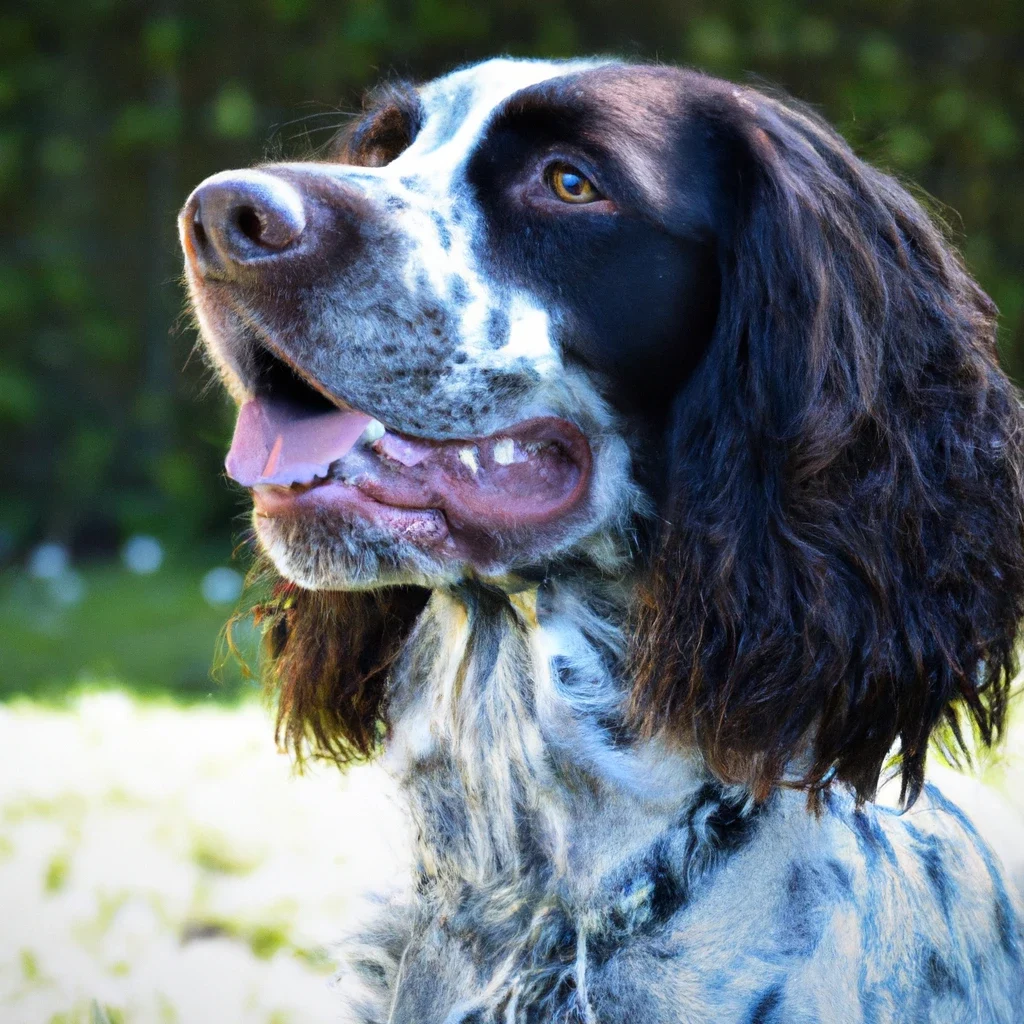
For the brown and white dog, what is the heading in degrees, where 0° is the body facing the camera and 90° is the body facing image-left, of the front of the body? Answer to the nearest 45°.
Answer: approximately 45°
